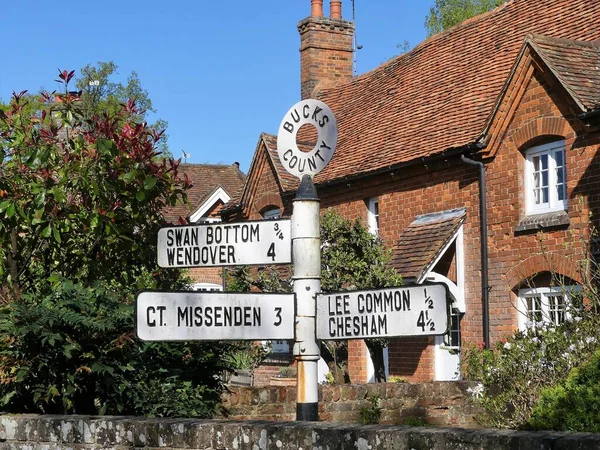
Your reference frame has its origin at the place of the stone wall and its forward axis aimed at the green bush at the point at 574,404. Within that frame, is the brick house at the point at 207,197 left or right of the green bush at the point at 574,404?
left

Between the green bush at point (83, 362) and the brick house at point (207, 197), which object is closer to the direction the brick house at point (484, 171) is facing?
the green bush

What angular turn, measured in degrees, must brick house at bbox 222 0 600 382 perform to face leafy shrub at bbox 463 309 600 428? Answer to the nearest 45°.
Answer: approximately 45° to its left

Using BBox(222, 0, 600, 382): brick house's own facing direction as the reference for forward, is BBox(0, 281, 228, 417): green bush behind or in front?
in front

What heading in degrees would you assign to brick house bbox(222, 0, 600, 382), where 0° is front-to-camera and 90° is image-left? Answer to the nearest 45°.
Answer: approximately 45°

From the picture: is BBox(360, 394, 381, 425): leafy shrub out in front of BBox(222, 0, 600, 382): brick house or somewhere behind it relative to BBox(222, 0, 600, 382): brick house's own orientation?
in front

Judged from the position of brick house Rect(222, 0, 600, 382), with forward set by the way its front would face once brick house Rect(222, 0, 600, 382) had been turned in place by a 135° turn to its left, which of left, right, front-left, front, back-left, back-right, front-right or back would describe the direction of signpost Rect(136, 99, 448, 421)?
right
